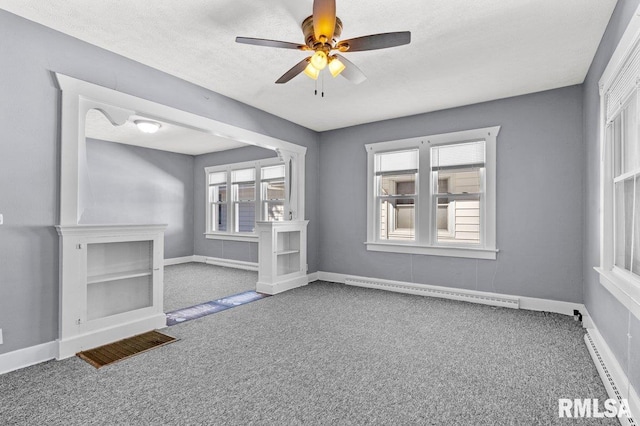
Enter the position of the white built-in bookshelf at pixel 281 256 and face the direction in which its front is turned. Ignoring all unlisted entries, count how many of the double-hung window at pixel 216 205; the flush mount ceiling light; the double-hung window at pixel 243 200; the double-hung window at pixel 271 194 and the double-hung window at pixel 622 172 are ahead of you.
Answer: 1

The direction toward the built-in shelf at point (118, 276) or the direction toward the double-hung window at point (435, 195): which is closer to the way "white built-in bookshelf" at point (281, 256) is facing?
the double-hung window

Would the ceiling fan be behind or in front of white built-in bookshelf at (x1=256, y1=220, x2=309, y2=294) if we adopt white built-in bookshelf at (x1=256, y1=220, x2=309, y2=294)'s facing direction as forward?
in front

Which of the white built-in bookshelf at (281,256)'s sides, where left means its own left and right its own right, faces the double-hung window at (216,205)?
back

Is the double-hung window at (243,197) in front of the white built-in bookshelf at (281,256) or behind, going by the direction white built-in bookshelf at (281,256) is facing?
behind

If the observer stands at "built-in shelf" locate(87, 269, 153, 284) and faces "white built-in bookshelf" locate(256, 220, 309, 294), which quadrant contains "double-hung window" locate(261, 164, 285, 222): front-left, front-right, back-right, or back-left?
front-left

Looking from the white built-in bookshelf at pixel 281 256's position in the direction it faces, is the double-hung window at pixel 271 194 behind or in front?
behind

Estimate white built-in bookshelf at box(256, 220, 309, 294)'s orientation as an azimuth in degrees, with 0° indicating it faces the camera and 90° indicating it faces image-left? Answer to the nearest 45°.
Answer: approximately 315°

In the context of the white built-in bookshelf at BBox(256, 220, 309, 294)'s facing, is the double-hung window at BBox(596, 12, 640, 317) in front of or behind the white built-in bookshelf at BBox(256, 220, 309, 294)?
in front

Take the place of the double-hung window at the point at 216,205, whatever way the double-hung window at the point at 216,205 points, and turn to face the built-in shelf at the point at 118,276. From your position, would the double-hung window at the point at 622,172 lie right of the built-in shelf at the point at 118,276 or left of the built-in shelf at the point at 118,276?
left

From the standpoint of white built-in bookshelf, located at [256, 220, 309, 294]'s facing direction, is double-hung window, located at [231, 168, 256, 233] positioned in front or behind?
behind

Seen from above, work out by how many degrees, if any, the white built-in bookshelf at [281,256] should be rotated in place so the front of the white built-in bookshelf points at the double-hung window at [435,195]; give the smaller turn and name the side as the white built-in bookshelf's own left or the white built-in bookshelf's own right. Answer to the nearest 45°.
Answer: approximately 45° to the white built-in bookshelf's own left

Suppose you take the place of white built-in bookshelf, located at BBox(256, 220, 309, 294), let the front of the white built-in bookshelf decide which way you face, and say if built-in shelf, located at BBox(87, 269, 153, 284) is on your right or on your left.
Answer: on your right

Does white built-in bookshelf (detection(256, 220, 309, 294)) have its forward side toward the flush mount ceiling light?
no

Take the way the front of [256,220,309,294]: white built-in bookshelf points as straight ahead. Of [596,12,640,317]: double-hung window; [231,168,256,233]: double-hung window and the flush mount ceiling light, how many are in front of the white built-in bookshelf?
1

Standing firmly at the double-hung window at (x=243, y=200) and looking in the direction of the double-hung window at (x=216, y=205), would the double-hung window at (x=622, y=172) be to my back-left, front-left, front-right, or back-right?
back-left
